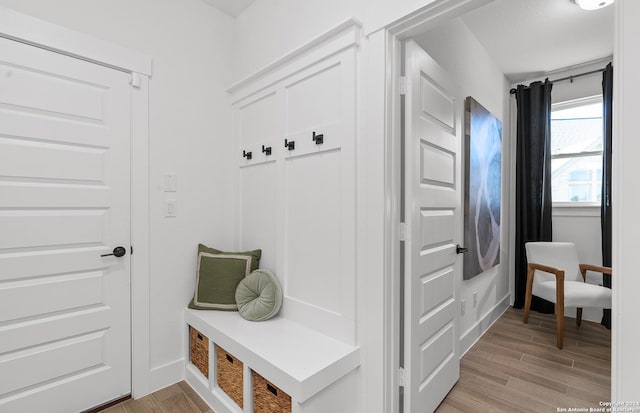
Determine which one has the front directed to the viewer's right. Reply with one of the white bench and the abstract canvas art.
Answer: the abstract canvas art

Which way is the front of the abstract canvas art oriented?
to the viewer's right

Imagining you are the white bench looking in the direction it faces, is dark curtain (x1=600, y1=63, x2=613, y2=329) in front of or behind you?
behind

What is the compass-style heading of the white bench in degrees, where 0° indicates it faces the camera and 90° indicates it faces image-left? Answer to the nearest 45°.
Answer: approximately 45°

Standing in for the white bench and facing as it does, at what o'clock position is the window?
The window is roughly at 7 o'clock from the white bench.

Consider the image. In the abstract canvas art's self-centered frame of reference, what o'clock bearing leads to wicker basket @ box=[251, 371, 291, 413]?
The wicker basket is roughly at 4 o'clock from the abstract canvas art.

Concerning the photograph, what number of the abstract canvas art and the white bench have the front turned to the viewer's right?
1

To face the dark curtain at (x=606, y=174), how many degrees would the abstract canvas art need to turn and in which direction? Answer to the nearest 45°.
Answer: approximately 45° to its left

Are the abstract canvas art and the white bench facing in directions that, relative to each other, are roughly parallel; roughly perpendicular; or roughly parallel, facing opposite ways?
roughly perpendicular

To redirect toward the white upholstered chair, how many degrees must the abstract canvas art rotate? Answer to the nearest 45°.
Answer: approximately 45° to its left

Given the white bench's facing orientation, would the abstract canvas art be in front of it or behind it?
behind

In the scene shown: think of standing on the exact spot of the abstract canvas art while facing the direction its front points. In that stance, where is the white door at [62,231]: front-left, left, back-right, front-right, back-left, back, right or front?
back-right
